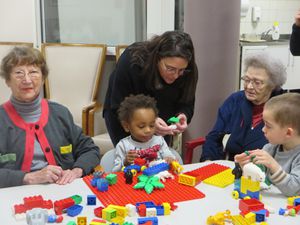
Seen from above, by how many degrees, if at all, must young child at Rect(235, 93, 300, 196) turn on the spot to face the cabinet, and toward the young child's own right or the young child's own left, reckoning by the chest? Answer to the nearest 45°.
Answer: approximately 90° to the young child's own right

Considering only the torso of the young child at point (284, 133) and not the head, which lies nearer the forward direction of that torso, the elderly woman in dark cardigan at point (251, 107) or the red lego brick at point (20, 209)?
the red lego brick

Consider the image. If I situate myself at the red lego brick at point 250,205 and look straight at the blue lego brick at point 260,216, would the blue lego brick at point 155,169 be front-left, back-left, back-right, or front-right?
back-right

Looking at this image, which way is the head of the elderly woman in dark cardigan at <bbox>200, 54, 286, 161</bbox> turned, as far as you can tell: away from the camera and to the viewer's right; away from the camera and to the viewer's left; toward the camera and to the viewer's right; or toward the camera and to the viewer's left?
toward the camera and to the viewer's left

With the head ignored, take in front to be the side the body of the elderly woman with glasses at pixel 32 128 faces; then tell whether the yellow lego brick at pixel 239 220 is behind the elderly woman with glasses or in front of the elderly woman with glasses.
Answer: in front

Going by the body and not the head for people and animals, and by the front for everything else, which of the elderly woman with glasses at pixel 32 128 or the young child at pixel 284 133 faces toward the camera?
the elderly woman with glasses

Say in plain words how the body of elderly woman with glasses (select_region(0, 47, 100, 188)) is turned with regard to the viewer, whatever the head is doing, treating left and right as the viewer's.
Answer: facing the viewer

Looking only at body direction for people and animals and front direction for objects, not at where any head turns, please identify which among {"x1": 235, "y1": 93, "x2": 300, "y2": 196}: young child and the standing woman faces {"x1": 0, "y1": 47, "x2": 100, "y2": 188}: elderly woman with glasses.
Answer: the young child

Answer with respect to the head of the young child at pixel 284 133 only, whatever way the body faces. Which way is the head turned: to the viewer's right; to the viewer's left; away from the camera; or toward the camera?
to the viewer's left

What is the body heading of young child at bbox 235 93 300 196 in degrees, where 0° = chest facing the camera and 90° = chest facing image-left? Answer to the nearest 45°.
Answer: approximately 90°

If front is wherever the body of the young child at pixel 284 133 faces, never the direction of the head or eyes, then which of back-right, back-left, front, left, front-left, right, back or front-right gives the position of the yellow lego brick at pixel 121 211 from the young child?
front-left

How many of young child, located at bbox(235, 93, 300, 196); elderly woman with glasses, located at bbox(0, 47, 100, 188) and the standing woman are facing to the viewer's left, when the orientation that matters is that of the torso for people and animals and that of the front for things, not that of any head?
1

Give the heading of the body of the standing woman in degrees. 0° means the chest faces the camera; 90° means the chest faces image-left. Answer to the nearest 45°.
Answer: approximately 315°

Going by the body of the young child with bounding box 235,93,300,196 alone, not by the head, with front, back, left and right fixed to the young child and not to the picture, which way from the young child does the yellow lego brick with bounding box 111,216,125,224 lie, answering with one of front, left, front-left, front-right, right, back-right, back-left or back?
front-left

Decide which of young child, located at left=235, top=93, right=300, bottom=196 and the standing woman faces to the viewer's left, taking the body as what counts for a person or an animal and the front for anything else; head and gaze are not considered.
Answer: the young child

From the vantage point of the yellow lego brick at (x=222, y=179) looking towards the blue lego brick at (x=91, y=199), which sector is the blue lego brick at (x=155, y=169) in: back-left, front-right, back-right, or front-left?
front-right
